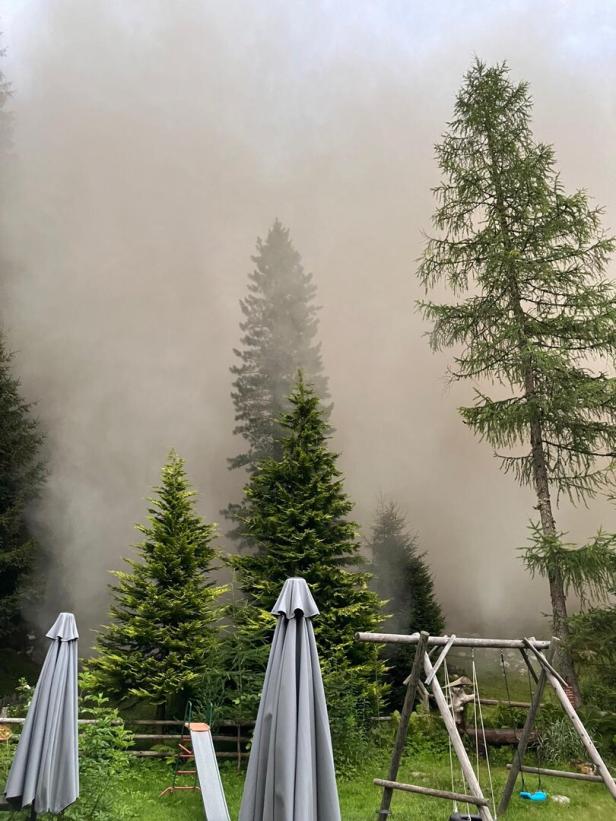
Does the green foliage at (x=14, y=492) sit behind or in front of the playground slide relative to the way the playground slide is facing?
behind

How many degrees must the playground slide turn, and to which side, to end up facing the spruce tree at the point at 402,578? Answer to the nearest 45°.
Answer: approximately 135° to its left

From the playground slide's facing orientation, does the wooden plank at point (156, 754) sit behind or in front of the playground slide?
behind

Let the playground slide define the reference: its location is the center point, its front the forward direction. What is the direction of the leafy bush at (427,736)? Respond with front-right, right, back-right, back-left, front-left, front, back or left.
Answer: back-left

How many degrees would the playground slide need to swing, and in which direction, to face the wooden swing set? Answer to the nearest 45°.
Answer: approximately 45° to its left

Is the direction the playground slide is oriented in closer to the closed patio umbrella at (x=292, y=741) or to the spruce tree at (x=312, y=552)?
the closed patio umbrella

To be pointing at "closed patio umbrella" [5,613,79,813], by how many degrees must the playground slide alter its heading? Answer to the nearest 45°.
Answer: approximately 45° to its right

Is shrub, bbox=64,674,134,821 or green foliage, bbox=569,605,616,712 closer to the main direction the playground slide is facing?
the shrub

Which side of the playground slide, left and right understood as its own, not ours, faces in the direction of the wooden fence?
back

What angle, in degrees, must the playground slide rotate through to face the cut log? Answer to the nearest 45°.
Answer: approximately 135° to its left

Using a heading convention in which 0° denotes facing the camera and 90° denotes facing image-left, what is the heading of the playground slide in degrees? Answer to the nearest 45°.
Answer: approximately 0°
